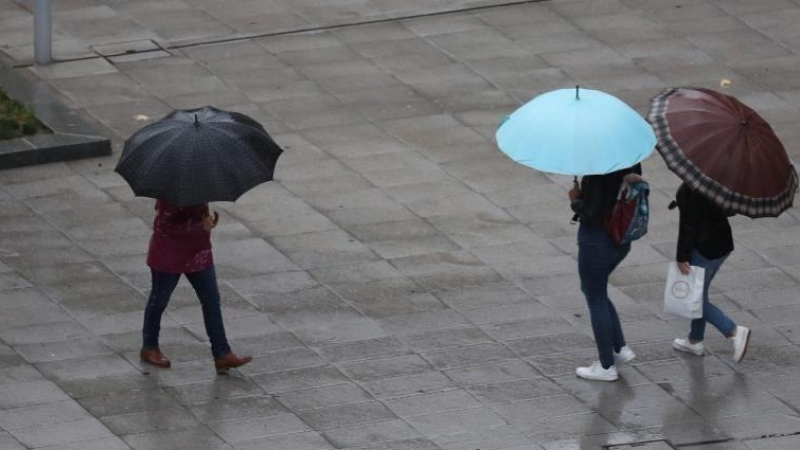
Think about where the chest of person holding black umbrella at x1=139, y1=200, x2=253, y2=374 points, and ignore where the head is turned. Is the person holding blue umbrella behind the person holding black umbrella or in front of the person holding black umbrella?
in front

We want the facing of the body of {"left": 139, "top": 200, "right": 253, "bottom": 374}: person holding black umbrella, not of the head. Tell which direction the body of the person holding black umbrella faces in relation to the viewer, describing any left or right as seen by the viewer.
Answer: facing to the right of the viewer

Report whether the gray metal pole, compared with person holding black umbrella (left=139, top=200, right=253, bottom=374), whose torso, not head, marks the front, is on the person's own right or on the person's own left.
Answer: on the person's own left

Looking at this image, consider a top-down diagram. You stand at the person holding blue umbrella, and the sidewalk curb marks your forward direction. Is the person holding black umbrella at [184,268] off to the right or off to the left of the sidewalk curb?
left

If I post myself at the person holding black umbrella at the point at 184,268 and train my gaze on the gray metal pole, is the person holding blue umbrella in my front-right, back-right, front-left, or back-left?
back-right

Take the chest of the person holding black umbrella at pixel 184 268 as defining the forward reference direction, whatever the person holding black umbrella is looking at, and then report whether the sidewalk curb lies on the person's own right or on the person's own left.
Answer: on the person's own left
